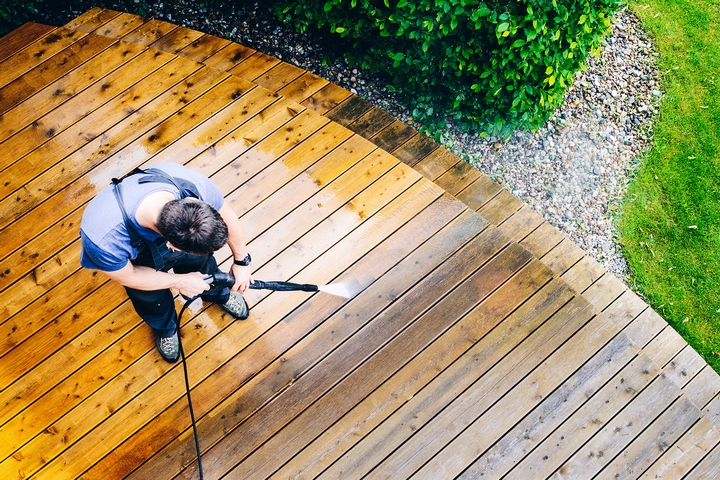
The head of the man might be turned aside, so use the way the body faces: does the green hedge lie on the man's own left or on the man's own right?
on the man's own left

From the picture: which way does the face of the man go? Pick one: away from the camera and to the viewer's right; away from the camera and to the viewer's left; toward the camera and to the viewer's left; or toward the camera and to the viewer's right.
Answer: toward the camera and to the viewer's right

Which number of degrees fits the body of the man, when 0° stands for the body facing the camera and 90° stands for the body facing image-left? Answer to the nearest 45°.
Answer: approximately 315°
